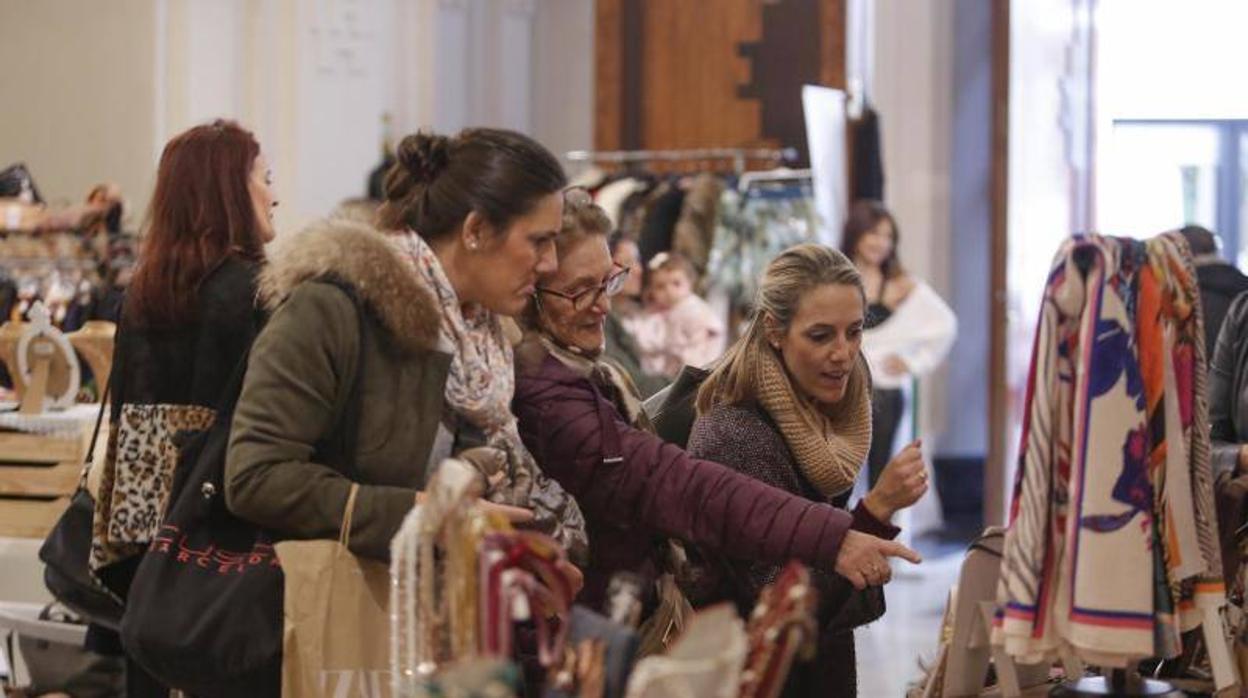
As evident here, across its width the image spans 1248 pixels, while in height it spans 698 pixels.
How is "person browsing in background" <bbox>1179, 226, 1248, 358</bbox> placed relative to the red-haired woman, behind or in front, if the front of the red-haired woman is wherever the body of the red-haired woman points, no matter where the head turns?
in front

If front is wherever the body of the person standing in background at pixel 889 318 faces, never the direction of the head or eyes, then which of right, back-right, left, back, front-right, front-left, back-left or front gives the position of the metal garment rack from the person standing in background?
back-right

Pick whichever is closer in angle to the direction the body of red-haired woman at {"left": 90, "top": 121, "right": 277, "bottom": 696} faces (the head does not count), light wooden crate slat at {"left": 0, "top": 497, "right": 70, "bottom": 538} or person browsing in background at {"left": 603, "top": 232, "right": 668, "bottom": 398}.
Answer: the person browsing in background

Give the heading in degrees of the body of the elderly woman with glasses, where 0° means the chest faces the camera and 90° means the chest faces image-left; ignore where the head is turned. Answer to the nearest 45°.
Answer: approximately 315°

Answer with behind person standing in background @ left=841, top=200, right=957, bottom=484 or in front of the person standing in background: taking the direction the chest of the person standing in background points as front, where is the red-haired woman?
in front

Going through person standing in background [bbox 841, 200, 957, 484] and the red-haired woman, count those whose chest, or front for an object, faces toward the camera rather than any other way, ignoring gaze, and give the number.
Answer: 1

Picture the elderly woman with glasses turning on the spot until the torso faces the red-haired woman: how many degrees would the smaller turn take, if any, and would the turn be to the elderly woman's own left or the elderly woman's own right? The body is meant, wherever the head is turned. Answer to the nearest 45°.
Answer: approximately 180°

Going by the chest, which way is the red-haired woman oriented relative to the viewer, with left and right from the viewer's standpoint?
facing away from the viewer and to the right of the viewer

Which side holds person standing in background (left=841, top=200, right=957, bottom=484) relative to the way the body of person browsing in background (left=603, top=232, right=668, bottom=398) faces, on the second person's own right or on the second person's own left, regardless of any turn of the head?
on the second person's own left
